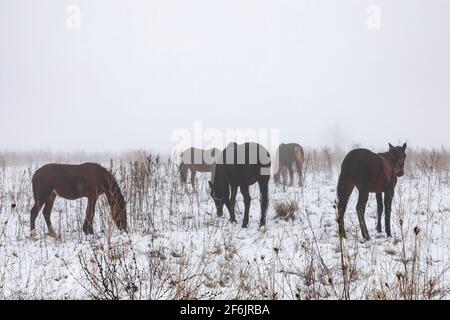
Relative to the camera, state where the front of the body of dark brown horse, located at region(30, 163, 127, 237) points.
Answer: to the viewer's right

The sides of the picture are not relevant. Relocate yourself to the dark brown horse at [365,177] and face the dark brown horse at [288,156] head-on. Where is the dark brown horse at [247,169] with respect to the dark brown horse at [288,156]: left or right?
left

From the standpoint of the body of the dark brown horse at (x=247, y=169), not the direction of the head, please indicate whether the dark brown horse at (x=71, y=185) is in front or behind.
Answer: in front
